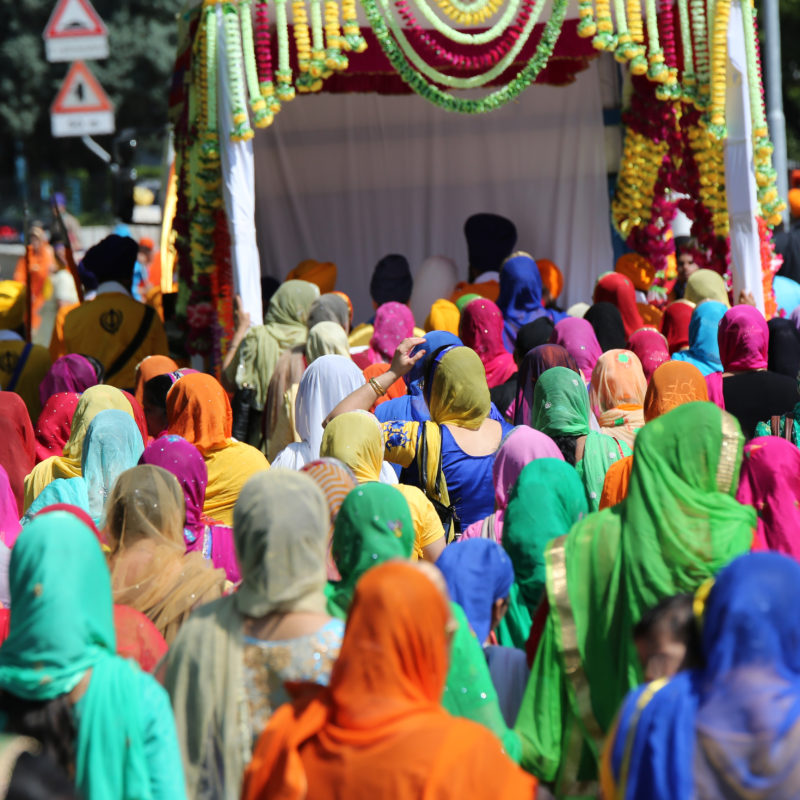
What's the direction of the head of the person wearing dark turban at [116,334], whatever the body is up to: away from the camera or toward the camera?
away from the camera

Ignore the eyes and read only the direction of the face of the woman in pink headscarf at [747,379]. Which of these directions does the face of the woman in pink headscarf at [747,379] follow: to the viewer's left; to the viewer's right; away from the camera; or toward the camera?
away from the camera

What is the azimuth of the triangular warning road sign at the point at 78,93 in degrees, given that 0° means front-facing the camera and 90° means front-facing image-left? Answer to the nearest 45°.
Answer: approximately 0°

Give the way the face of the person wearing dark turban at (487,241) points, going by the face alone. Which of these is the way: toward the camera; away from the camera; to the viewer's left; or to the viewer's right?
away from the camera

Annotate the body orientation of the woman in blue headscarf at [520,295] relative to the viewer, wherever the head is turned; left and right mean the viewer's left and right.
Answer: facing away from the viewer

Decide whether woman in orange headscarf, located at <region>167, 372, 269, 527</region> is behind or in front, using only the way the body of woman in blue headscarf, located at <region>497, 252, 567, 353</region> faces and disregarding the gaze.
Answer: behind

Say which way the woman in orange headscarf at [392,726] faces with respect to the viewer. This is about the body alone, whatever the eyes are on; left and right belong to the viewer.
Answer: facing away from the viewer

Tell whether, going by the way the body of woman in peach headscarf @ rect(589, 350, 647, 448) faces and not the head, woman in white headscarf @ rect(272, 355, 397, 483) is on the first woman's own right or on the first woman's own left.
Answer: on the first woman's own left

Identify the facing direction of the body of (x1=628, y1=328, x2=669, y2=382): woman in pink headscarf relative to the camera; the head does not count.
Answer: away from the camera

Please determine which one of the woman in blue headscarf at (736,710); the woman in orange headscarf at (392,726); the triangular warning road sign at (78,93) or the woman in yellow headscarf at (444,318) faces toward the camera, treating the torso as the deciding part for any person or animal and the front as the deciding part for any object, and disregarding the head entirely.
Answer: the triangular warning road sign

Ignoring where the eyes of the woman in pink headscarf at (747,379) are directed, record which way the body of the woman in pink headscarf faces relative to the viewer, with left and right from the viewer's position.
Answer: facing away from the viewer
